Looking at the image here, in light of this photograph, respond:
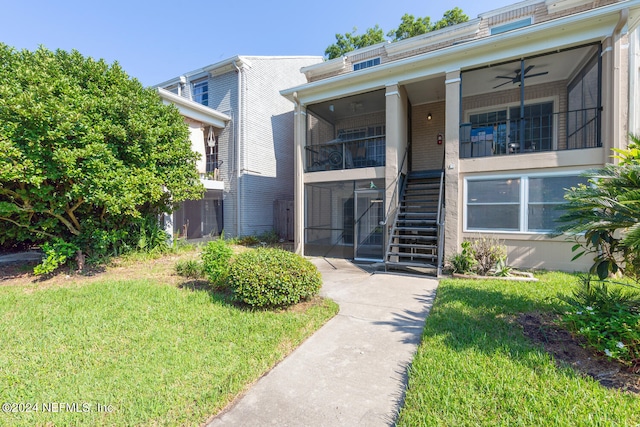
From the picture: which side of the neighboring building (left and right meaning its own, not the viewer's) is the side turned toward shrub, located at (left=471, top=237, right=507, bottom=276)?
left

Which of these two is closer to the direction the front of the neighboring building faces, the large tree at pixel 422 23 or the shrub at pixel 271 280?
the shrub

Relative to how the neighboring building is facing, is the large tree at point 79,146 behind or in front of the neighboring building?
in front

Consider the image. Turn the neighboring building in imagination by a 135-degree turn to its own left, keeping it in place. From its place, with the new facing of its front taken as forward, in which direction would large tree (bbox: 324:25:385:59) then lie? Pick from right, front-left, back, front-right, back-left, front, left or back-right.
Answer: front-left

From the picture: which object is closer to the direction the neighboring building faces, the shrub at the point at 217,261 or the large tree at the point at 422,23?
the shrub

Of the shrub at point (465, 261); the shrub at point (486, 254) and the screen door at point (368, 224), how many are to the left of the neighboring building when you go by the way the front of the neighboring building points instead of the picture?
3

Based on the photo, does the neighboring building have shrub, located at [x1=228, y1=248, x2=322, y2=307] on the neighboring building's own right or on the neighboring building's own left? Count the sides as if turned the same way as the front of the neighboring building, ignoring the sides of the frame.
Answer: on the neighboring building's own left

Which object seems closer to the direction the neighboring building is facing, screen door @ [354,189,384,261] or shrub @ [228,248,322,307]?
the shrub

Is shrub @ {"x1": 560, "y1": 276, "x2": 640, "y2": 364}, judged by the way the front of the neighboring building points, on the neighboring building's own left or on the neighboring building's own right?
on the neighboring building's own left

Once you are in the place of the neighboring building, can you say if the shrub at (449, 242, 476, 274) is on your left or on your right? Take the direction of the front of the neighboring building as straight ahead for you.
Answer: on your left

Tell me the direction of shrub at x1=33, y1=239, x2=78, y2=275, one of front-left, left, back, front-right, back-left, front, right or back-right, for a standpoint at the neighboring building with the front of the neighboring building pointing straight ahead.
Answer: front

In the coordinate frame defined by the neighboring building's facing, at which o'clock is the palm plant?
The palm plant is roughly at 10 o'clock from the neighboring building.

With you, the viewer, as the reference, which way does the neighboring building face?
facing the viewer and to the left of the viewer
